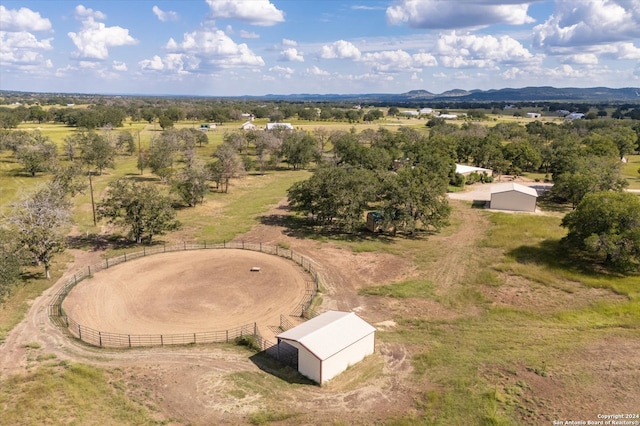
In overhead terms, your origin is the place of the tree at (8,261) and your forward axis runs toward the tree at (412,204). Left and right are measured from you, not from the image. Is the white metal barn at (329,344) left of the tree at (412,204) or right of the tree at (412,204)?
right

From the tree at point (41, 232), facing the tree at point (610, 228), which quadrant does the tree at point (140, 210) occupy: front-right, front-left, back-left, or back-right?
front-left

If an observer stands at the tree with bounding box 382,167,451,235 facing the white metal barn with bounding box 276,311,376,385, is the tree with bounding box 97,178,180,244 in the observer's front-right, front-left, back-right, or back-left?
front-right

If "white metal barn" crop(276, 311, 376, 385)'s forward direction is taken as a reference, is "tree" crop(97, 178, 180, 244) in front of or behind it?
in front

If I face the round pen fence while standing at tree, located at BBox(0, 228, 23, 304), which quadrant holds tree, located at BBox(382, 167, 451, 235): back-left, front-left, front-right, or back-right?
front-left

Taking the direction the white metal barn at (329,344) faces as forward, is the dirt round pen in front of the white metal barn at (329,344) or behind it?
in front

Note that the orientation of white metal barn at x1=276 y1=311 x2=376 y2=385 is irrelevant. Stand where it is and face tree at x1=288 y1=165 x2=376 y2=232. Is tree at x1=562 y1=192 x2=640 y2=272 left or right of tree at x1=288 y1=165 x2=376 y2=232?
right

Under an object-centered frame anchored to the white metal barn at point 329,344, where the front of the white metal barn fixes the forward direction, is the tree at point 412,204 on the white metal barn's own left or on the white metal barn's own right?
on the white metal barn's own right

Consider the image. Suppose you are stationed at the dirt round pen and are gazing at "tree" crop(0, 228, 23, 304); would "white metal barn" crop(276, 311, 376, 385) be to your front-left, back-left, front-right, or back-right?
back-left
